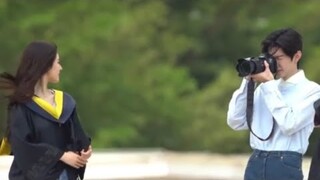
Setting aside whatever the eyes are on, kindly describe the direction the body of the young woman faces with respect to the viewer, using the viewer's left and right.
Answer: facing the viewer and to the right of the viewer

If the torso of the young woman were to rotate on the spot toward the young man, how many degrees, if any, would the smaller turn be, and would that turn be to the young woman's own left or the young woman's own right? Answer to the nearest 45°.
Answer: approximately 45° to the young woman's own left

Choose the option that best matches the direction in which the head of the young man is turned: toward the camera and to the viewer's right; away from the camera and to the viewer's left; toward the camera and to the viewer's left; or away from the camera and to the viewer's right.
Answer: toward the camera and to the viewer's left

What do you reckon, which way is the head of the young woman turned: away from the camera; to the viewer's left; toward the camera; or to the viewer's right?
to the viewer's right

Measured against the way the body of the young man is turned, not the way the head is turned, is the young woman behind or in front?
in front

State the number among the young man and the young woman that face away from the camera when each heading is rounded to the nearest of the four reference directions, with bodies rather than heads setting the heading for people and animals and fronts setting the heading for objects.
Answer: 0

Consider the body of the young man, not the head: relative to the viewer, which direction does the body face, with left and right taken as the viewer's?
facing the viewer and to the left of the viewer
